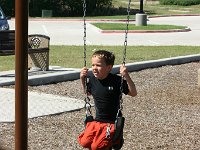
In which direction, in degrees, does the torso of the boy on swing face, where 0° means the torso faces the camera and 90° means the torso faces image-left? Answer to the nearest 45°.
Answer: approximately 45°
